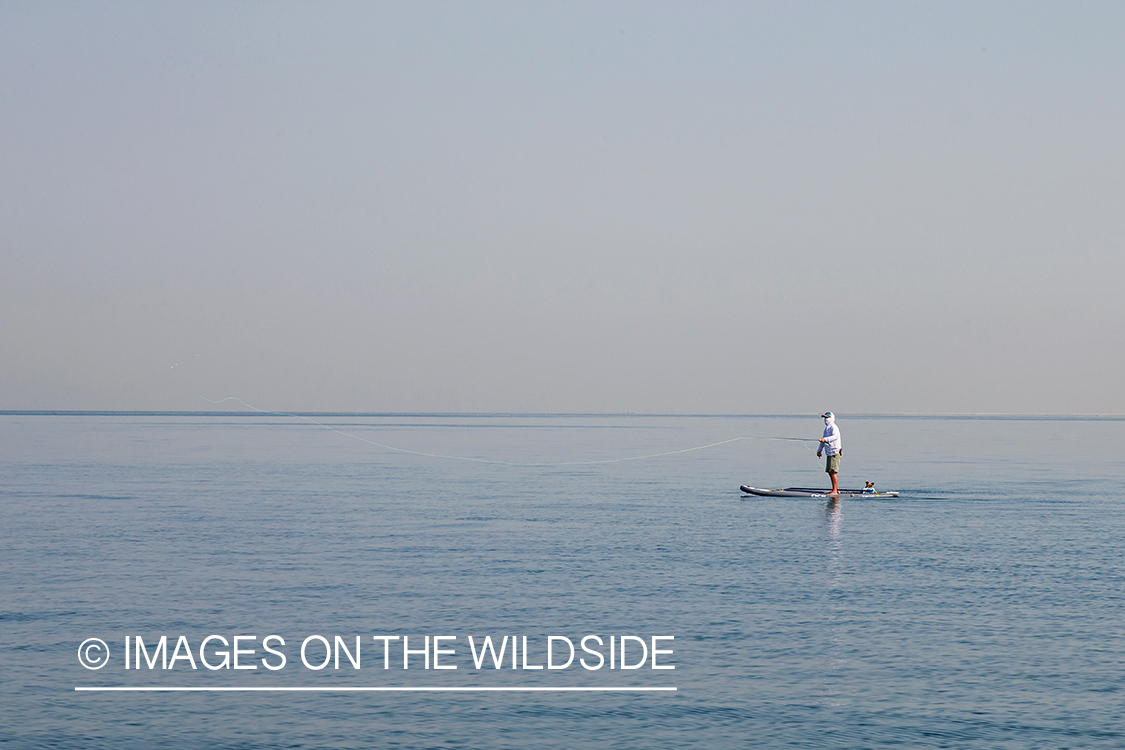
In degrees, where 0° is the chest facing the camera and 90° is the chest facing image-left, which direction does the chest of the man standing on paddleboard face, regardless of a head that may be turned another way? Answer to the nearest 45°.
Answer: approximately 90°

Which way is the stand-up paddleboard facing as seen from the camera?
to the viewer's left
